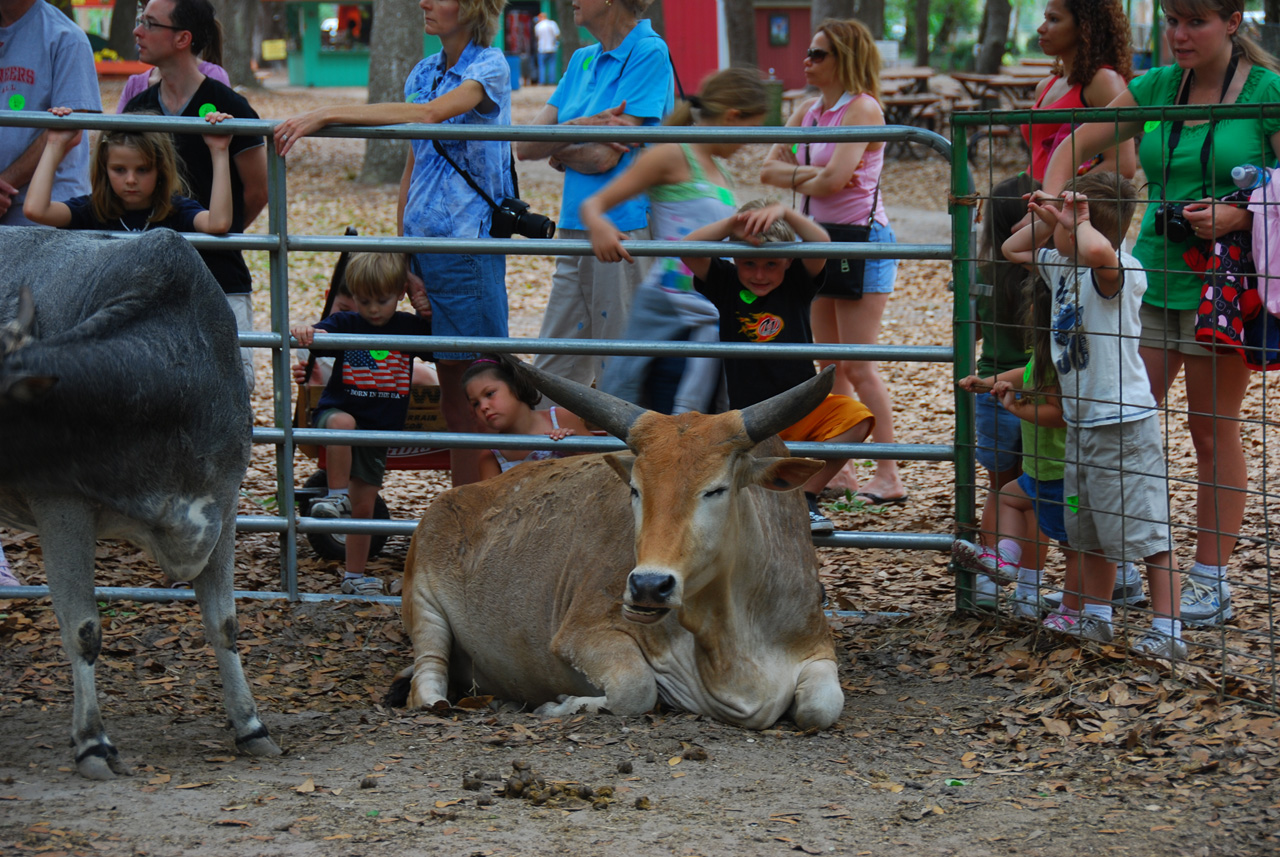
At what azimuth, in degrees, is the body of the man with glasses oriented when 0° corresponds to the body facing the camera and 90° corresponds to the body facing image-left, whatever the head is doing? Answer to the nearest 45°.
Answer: approximately 45°

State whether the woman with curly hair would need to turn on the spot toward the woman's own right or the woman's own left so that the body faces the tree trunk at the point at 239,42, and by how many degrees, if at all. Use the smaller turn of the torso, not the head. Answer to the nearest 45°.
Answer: approximately 90° to the woman's own right

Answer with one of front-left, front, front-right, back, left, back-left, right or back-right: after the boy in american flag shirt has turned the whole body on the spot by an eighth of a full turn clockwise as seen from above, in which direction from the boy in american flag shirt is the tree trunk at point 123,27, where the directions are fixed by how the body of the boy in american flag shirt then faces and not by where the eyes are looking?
back-right

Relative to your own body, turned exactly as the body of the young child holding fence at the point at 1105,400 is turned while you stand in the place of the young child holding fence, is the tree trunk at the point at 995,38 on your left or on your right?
on your right

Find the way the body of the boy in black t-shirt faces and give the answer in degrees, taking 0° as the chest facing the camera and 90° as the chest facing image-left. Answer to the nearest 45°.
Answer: approximately 0°

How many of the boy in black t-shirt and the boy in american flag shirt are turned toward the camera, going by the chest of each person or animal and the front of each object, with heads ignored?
2

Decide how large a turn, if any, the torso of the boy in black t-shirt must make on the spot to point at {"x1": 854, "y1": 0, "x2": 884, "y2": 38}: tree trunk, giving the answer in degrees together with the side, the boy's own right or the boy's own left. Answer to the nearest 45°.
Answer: approximately 180°
